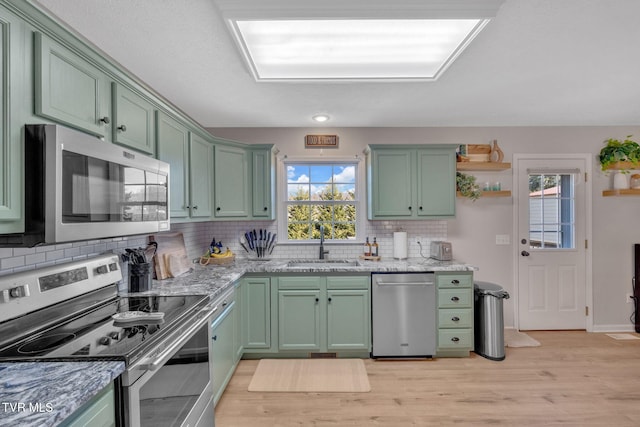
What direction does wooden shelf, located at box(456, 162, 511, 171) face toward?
toward the camera

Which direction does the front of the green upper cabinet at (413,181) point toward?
toward the camera

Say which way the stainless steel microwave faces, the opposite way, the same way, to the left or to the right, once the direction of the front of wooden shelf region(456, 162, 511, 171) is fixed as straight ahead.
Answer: to the left

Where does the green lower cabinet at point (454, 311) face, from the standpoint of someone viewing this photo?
facing the viewer

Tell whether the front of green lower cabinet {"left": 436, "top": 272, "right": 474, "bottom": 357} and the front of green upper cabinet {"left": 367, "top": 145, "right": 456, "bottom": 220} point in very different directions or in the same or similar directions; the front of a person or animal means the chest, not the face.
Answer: same or similar directions

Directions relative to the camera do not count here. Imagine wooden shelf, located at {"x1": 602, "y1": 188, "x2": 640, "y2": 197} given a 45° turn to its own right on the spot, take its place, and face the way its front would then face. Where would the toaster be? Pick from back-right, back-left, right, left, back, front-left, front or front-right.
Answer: front

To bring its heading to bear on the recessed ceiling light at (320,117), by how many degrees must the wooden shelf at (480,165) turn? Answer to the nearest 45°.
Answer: approximately 45° to its right

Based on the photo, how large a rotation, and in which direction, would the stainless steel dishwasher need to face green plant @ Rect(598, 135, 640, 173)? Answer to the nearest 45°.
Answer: approximately 135° to its left

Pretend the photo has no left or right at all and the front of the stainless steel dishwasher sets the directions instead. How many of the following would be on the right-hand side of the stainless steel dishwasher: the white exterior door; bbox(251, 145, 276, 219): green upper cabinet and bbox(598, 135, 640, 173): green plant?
1
